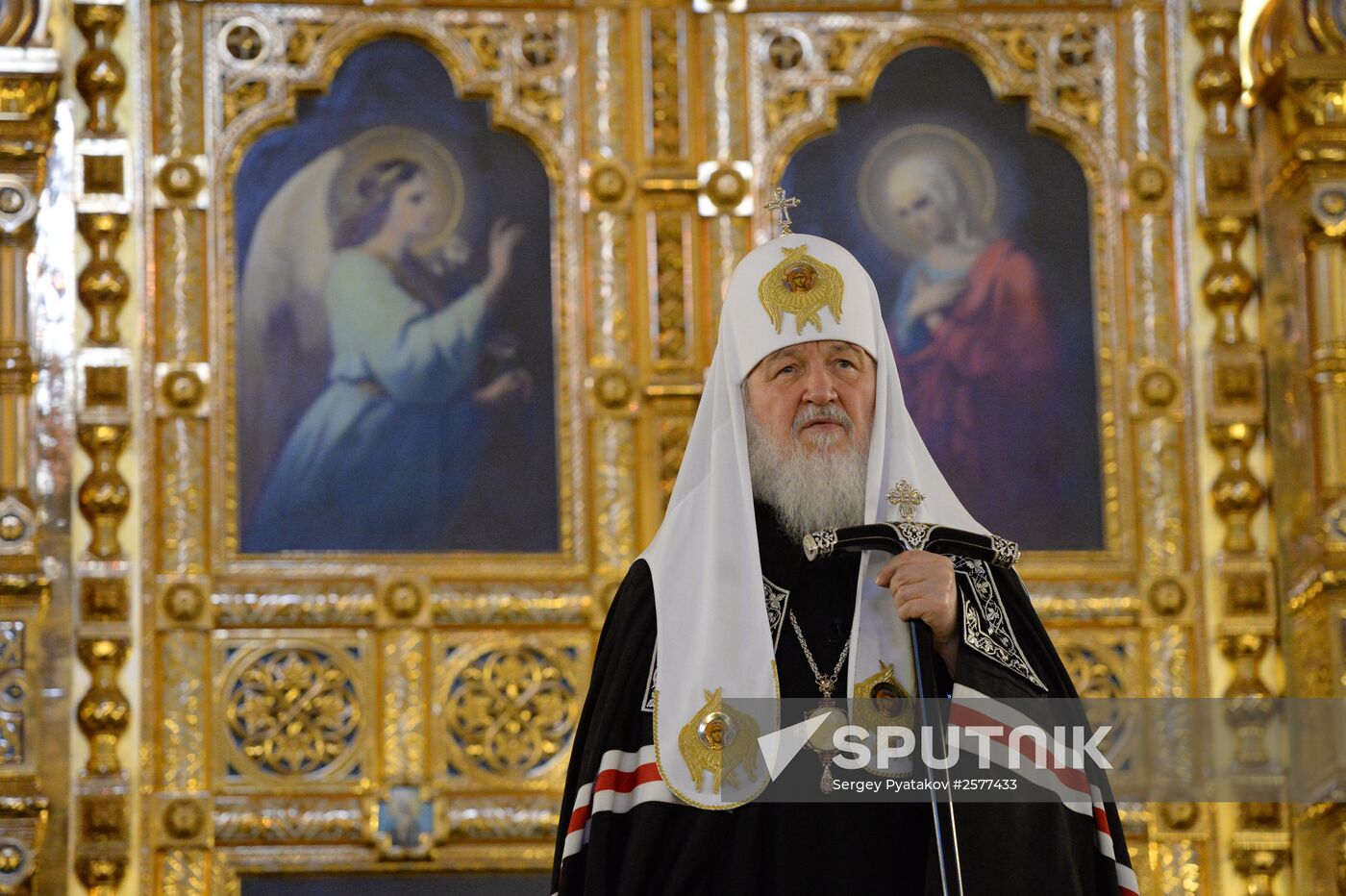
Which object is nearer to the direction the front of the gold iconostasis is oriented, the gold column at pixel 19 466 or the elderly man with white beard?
the elderly man with white beard

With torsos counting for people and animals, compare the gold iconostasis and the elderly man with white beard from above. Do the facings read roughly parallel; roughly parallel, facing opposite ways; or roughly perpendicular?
roughly parallel

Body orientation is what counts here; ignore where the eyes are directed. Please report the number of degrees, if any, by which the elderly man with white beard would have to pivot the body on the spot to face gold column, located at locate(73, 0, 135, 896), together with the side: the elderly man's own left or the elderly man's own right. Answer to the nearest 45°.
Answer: approximately 135° to the elderly man's own right

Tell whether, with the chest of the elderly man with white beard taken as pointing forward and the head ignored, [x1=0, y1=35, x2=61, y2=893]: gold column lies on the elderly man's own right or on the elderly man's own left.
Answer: on the elderly man's own right

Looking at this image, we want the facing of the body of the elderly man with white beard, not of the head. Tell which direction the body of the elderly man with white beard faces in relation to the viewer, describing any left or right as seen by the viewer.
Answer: facing the viewer

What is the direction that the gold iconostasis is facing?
toward the camera

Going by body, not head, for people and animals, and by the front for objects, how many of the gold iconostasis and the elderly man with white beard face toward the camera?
2
